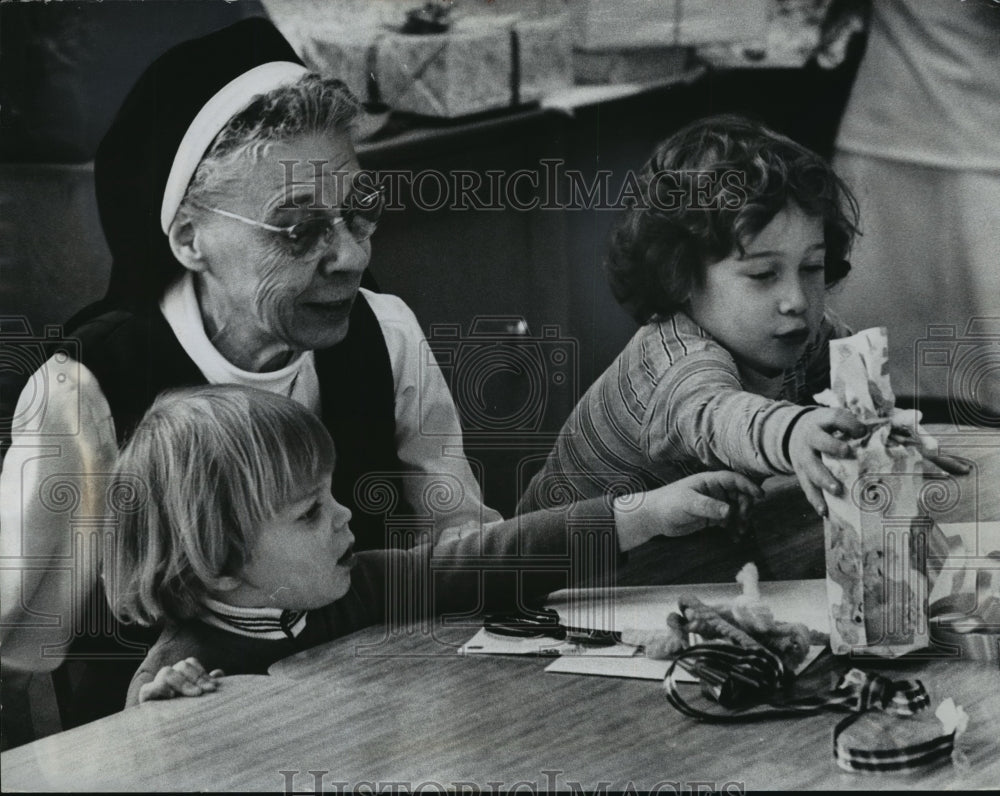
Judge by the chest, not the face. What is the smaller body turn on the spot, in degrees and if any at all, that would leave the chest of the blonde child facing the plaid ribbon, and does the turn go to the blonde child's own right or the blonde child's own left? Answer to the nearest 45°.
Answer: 0° — they already face it

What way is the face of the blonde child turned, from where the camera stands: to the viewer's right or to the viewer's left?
to the viewer's right

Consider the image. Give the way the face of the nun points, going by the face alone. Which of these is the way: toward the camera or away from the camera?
toward the camera

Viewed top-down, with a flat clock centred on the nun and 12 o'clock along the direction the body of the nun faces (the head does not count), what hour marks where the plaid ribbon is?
The plaid ribbon is roughly at 11 o'clock from the nun.

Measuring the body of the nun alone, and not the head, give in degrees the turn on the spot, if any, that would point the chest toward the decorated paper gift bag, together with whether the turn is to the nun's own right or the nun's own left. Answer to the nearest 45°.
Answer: approximately 45° to the nun's own left

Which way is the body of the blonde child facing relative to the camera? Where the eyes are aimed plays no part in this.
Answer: to the viewer's right

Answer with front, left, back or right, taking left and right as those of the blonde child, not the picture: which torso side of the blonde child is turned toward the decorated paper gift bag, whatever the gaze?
front

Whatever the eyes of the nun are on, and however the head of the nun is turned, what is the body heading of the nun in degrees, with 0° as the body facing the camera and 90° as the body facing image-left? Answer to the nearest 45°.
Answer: approximately 315°
